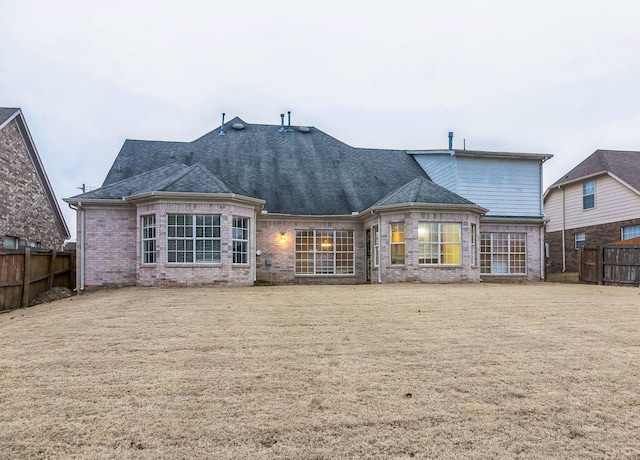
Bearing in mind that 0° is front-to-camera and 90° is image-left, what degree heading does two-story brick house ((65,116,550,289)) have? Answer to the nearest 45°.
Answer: approximately 180°

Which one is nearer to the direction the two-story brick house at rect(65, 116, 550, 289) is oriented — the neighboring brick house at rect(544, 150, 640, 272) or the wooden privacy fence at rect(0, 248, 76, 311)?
the neighboring brick house

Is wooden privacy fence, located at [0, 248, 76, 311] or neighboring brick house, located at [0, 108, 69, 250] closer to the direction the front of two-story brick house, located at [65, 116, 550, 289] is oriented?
the neighboring brick house

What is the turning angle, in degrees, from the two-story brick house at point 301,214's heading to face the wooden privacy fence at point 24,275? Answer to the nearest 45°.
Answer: approximately 135° to its left

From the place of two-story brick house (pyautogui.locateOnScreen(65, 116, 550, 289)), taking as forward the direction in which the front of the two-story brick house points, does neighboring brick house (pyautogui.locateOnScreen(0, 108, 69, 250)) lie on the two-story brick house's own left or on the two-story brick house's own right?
on the two-story brick house's own left

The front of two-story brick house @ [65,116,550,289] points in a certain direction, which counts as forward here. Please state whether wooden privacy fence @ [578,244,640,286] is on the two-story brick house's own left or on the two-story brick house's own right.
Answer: on the two-story brick house's own right

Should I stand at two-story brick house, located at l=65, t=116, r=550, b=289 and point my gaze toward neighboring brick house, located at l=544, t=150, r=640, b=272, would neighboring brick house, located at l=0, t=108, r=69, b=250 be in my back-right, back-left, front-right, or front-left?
back-left

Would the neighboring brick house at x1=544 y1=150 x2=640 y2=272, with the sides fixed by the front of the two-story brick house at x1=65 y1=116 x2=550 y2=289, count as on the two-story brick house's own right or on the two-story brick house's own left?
on the two-story brick house's own right
